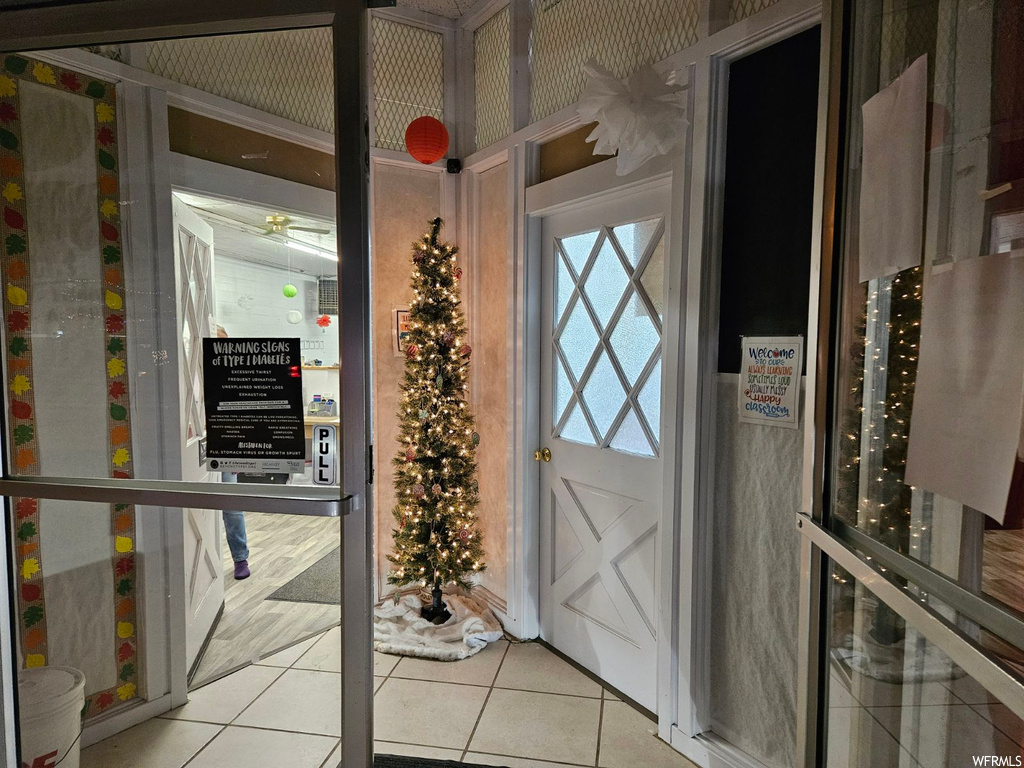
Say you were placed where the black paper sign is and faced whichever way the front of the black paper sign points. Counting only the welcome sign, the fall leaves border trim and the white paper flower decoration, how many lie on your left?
2
